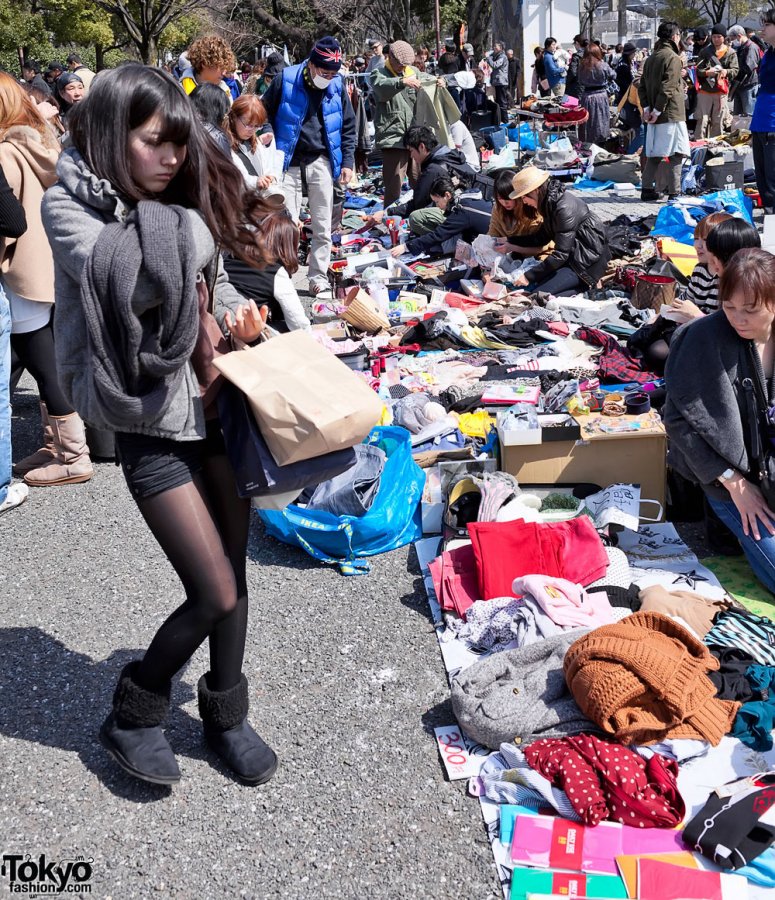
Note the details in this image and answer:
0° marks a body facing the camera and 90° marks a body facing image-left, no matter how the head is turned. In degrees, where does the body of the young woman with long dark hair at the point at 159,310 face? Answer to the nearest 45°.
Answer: approximately 315°

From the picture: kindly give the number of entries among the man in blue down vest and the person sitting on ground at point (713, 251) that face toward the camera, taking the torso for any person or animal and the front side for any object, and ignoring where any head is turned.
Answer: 1

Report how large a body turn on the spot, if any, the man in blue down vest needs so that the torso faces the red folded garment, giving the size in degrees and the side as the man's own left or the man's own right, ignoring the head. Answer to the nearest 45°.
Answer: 0° — they already face it

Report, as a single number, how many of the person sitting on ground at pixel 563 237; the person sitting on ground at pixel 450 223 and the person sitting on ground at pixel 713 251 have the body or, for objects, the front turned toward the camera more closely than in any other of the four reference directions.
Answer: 0

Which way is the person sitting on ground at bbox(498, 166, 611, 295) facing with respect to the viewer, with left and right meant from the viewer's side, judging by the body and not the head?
facing to the left of the viewer

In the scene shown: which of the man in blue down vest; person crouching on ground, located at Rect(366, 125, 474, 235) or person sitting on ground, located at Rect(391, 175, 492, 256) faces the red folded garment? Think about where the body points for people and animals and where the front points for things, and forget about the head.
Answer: the man in blue down vest

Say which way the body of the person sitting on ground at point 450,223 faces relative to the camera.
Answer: to the viewer's left

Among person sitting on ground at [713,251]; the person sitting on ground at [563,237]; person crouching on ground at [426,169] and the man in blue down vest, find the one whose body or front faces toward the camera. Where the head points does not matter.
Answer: the man in blue down vest

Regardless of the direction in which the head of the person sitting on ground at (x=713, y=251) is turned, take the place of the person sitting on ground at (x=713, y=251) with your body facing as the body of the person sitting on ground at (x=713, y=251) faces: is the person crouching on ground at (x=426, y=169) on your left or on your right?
on your right

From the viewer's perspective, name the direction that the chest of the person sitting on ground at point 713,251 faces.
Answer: to the viewer's left

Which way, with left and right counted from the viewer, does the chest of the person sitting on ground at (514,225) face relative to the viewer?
facing the viewer and to the left of the viewer

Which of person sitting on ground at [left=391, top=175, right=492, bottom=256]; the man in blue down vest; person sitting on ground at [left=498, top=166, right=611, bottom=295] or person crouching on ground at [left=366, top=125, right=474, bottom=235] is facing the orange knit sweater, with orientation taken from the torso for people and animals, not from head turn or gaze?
the man in blue down vest
